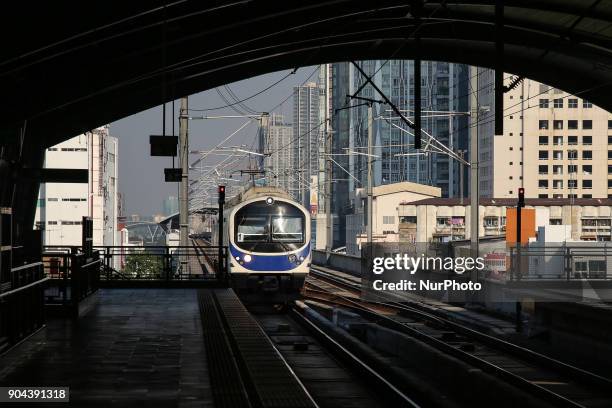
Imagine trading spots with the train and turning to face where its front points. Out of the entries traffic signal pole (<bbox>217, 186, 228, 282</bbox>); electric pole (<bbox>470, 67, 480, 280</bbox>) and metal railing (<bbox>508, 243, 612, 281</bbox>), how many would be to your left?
2

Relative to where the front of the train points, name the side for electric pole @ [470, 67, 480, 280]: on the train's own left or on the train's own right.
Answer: on the train's own left

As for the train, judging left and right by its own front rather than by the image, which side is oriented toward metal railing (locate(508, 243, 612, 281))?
left

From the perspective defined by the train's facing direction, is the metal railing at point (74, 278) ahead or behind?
ahead

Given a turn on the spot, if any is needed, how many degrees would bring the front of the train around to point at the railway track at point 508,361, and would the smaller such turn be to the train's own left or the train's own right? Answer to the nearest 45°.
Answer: approximately 45° to the train's own left

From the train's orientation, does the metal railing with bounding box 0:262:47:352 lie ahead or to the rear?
ahead

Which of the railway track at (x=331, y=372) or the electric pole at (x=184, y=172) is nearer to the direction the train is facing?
the railway track

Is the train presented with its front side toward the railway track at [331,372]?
yes

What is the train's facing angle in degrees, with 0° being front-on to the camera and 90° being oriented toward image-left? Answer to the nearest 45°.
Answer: approximately 0°
